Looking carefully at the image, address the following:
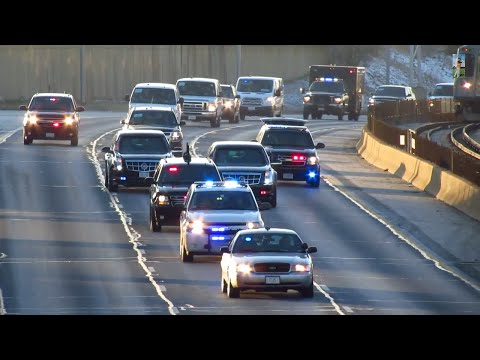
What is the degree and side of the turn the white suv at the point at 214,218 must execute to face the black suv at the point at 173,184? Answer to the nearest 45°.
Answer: approximately 180°

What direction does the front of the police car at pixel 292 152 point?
toward the camera

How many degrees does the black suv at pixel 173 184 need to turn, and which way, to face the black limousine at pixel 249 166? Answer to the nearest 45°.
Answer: approximately 135° to its left

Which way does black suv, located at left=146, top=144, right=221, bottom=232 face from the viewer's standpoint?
toward the camera

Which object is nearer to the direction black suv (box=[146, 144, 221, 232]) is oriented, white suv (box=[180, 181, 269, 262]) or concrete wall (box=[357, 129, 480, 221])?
the white suv

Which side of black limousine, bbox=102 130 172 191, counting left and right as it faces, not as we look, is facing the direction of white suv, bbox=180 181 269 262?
front

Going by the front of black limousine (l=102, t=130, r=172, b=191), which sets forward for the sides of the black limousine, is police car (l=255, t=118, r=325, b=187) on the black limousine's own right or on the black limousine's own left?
on the black limousine's own left

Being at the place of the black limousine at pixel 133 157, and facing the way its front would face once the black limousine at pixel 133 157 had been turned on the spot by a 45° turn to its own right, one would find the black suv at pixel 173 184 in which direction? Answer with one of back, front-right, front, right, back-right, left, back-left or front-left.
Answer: front-left

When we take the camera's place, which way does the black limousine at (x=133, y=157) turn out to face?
facing the viewer
